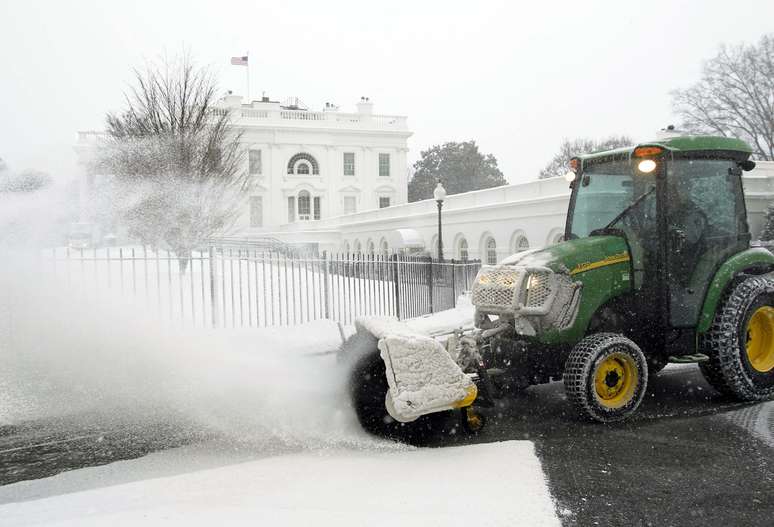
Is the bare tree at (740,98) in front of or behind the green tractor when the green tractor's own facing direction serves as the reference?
behind

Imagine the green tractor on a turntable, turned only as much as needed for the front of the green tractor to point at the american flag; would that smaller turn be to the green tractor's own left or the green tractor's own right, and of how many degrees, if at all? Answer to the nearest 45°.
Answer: approximately 90° to the green tractor's own right

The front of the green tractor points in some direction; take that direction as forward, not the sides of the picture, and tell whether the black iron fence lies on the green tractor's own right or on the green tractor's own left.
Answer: on the green tractor's own right

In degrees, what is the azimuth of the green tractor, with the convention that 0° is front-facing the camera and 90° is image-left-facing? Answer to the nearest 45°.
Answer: approximately 45°

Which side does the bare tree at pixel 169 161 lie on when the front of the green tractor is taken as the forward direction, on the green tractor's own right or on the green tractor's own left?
on the green tractor's own right
